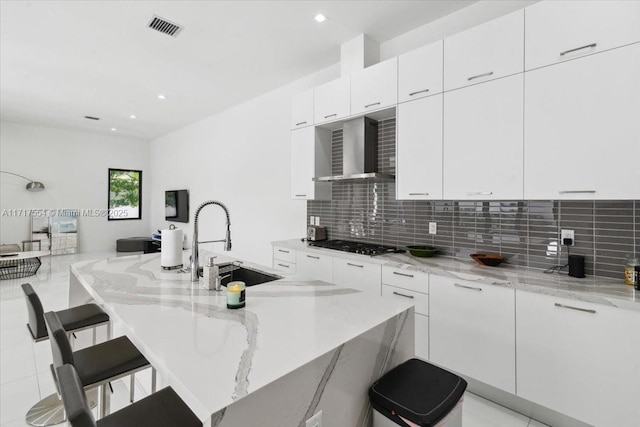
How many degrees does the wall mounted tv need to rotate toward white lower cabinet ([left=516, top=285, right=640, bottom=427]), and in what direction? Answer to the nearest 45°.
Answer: approximately 45° to its left

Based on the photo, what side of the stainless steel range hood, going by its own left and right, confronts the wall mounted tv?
right

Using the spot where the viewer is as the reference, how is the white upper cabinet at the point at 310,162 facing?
facing the viewer and to the left of the viewer

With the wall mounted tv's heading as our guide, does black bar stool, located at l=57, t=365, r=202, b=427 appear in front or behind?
in front

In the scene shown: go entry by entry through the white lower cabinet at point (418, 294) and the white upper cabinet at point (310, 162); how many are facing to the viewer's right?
0

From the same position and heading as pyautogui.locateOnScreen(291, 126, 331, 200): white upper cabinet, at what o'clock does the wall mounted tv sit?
The wall mounted tv is roughly at 3 o'clock from the white upper cabinet.

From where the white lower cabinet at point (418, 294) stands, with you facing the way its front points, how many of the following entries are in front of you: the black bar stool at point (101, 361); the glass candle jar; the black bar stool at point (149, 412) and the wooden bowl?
3

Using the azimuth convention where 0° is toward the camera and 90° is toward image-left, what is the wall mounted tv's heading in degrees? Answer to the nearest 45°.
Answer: approximately 45°

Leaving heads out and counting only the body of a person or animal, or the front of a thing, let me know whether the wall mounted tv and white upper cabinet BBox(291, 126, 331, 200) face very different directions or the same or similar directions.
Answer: same or similar directions

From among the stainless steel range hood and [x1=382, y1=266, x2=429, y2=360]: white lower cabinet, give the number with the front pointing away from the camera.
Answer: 0

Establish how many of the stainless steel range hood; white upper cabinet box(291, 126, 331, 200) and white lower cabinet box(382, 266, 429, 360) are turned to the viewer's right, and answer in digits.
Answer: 0

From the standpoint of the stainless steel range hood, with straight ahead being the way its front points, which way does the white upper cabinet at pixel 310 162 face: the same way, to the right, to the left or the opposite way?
the same way

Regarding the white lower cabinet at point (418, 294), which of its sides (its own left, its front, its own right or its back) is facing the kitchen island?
front

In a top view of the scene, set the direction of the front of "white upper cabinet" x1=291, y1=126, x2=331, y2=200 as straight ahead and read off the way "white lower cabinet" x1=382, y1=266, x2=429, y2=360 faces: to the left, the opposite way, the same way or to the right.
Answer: the same way

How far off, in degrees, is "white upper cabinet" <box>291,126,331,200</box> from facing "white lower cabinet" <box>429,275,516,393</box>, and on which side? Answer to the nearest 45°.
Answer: approximately 90° to its left

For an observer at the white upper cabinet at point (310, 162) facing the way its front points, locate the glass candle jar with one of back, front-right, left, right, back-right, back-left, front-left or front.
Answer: front-left
